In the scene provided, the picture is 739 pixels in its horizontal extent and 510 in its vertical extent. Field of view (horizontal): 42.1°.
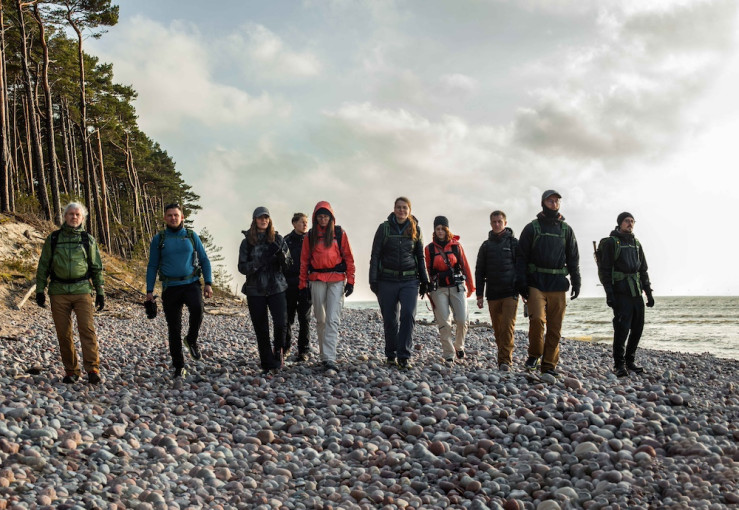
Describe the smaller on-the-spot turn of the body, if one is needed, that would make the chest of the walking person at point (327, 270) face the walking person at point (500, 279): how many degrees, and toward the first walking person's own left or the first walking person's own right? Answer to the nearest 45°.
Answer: approximately 90° to the first walking person's own left

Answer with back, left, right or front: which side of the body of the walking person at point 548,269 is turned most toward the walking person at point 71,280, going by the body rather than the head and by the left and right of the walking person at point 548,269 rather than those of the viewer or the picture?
right

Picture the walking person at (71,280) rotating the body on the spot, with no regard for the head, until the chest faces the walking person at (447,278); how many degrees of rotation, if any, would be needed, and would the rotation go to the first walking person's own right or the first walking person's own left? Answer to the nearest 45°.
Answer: approximately 90° to the first walking person's own left

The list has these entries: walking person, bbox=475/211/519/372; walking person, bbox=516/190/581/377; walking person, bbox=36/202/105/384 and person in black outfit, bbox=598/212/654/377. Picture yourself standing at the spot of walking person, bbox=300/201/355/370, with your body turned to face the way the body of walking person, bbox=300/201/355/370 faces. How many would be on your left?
3

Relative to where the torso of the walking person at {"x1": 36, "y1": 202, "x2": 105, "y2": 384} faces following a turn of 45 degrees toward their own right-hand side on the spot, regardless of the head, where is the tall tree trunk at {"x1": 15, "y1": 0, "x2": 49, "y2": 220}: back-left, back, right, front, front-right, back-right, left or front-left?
back-right

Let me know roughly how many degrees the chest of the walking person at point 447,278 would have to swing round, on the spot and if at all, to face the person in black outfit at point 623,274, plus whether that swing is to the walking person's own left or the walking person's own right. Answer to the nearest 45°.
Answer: approximately 90° to the walking person's own left

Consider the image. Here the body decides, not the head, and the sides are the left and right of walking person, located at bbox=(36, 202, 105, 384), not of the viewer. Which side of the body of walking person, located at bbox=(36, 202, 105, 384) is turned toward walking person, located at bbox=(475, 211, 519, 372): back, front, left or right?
left
